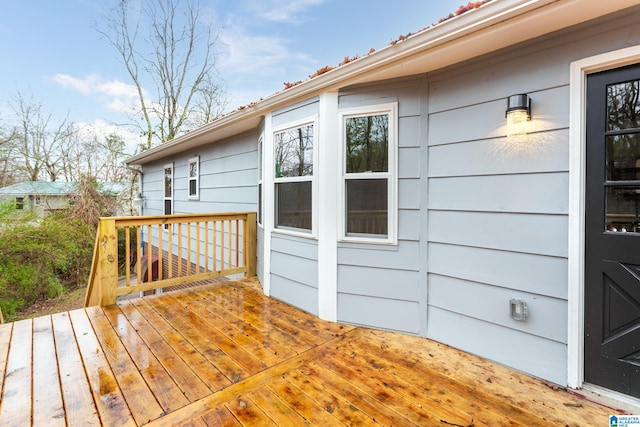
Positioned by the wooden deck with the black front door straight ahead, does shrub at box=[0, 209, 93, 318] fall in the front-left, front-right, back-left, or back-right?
back-left

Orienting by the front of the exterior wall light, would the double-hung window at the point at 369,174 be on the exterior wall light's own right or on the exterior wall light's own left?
on the exterior wall light's own right

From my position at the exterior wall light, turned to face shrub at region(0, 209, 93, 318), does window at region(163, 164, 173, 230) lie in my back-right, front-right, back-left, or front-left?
front-right

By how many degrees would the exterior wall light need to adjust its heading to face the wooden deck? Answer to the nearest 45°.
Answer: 0° — it already faces it

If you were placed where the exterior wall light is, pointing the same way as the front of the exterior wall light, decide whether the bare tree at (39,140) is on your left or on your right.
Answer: on your right

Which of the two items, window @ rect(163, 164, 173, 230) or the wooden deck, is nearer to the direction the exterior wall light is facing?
the wooden deck

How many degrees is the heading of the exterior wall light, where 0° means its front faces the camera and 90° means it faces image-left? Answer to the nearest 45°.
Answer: approximately 45°

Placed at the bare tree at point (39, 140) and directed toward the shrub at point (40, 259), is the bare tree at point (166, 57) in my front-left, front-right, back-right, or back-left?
front-left

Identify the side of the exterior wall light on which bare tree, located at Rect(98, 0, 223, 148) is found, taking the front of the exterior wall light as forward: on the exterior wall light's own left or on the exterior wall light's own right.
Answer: on the exterior wall light's own right

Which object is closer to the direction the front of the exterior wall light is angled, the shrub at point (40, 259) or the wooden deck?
the wooden deck
